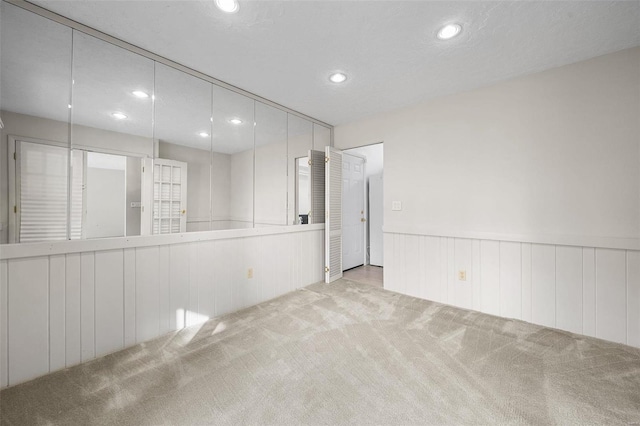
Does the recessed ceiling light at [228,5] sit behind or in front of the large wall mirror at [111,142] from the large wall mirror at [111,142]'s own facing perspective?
in front

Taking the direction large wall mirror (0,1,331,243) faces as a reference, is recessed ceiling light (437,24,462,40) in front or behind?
in front

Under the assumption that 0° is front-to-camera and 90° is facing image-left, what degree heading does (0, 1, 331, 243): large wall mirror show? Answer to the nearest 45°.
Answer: approximately 315°

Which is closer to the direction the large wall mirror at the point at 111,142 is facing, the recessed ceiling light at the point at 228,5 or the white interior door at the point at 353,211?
the recessed ceiling light

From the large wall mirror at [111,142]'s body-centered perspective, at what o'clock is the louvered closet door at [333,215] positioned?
The louvered closet door is roughly at 10 o'clock from the large wall mirror.
